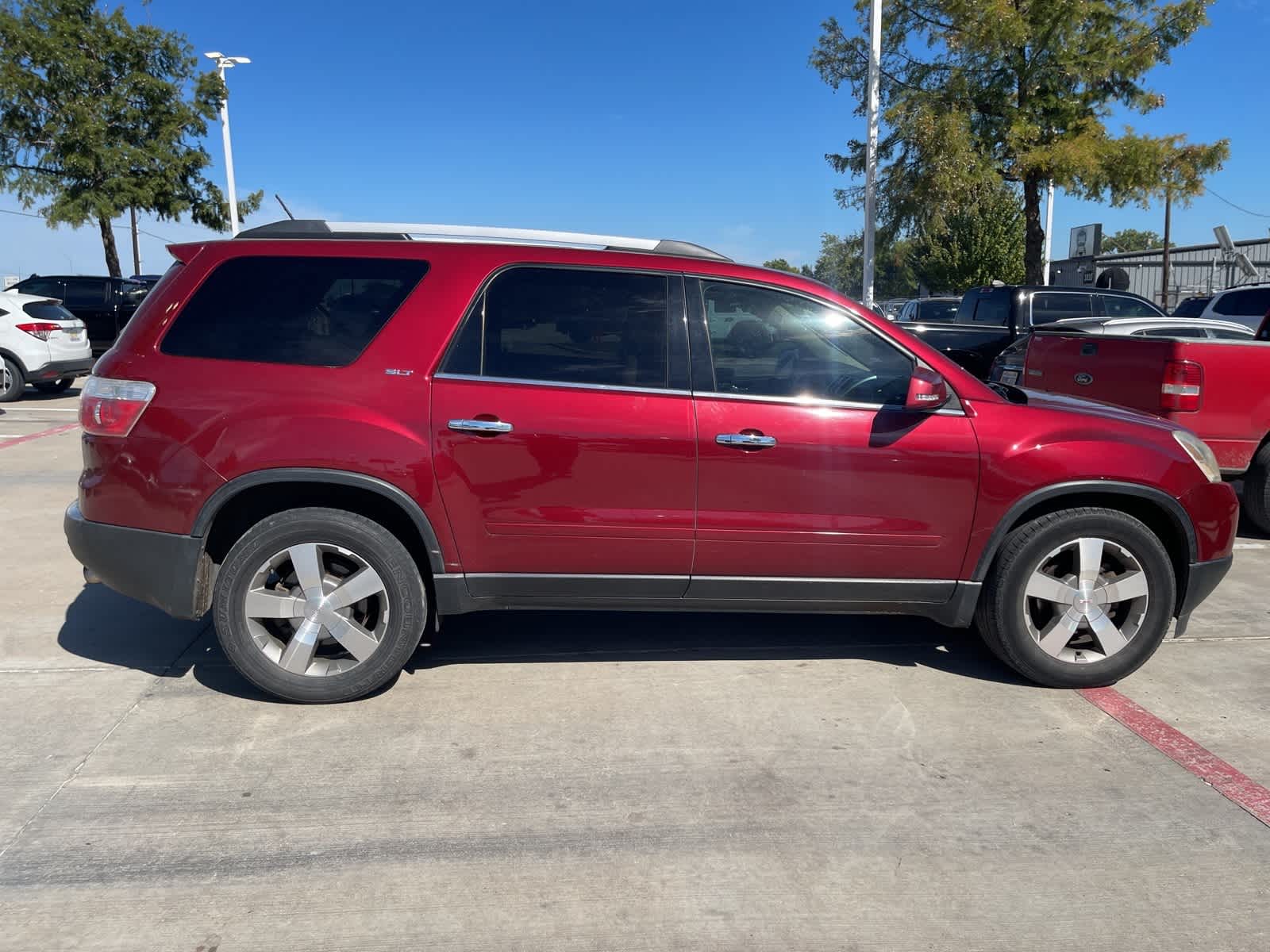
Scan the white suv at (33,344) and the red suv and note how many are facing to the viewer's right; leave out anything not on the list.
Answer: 1

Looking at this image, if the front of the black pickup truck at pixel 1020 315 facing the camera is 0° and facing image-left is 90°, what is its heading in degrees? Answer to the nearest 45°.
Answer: approximately 225°

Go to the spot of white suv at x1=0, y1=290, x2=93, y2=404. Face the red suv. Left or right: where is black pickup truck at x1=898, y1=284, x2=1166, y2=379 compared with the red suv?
left

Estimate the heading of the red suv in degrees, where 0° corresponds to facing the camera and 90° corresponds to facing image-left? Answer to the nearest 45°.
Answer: approximately 270°

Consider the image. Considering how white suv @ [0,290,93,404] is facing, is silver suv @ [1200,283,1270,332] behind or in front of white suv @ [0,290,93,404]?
behind

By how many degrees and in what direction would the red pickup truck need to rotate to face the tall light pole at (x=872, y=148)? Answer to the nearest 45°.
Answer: approximately 90° to its left

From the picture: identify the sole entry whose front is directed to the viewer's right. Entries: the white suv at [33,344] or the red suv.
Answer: the red suv
